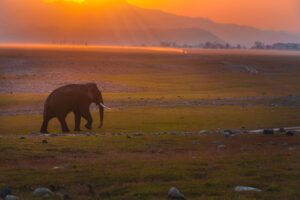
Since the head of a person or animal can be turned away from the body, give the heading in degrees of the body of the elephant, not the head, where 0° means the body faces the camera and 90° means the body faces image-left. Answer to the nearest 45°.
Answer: approximately 270°

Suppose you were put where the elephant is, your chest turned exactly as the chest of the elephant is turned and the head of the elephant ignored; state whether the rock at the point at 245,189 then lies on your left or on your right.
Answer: on your right

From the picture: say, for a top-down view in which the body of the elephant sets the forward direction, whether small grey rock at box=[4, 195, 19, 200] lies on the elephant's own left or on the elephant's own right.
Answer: on the elephant's own right

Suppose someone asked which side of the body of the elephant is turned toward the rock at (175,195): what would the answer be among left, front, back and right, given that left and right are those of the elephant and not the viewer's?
right

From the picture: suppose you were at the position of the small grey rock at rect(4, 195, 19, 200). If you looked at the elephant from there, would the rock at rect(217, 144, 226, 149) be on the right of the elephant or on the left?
right

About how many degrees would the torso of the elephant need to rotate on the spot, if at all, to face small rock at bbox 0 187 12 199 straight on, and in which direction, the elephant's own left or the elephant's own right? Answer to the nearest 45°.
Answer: approximately 90° to the elephant's own right

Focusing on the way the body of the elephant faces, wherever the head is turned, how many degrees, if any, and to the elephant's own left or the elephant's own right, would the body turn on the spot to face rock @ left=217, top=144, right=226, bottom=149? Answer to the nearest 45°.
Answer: approximately 45° to the elephant's own right

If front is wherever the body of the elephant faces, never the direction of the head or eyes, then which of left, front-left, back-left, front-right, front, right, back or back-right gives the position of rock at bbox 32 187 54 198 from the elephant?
right
